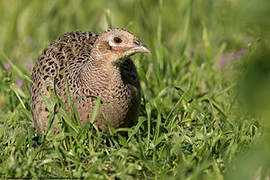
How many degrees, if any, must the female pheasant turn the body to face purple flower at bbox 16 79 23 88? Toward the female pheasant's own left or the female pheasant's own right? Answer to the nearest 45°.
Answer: approximately 180°

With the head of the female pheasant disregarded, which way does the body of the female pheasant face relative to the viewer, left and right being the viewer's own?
facing the viewer and to the right of the viewer

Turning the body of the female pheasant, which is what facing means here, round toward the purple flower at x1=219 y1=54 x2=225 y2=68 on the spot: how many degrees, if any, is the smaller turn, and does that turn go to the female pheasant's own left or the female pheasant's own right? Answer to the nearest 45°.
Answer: approximately 90° to the female pheasant's own left
